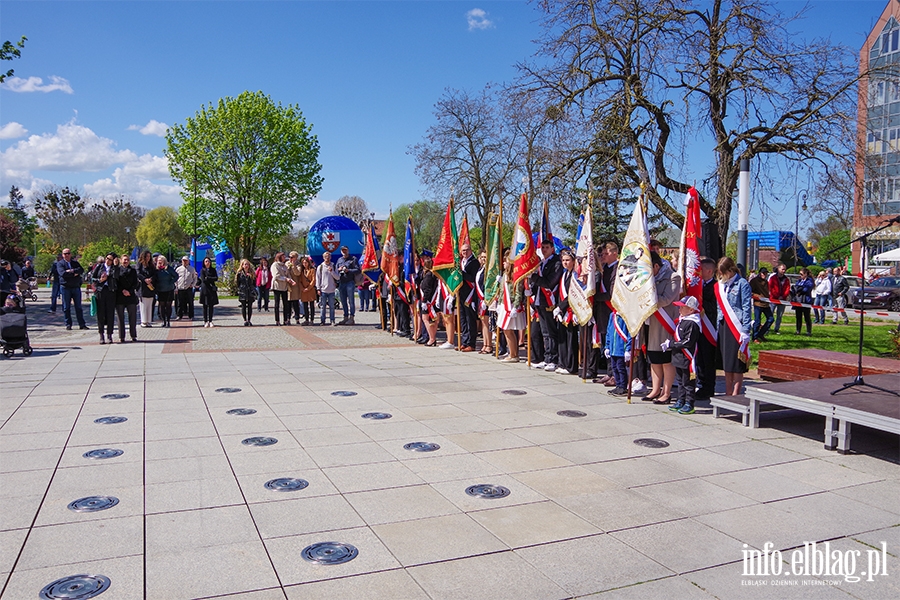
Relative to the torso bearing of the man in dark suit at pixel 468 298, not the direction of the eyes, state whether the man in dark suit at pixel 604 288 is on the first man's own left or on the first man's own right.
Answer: on the first man's own left

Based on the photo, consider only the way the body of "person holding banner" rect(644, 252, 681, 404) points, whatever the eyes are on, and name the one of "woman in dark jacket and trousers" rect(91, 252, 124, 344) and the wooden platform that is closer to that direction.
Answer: the woman in dark jacket and trousers

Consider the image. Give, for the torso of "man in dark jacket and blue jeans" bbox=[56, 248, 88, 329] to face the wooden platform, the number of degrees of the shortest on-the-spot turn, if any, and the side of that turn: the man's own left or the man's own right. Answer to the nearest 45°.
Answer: approximately 45° to the man's own left

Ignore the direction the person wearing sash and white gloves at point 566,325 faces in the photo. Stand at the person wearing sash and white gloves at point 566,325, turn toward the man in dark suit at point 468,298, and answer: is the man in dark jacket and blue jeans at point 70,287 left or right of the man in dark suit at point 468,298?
left

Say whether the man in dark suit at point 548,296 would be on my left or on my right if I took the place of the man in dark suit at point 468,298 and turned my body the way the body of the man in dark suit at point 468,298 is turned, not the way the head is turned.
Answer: on my left

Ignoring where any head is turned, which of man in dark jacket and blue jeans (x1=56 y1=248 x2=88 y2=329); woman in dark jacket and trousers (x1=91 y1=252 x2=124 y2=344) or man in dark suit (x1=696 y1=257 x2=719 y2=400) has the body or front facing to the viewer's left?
man in dark suit (x1=696 y1=257 x2=719 y2=400)

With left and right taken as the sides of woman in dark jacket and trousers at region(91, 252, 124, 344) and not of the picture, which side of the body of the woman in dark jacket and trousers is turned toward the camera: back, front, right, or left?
front

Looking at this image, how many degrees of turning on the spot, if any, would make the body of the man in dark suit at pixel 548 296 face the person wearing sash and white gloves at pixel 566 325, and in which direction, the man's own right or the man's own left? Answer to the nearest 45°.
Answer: approximately 90° to the man's own left
